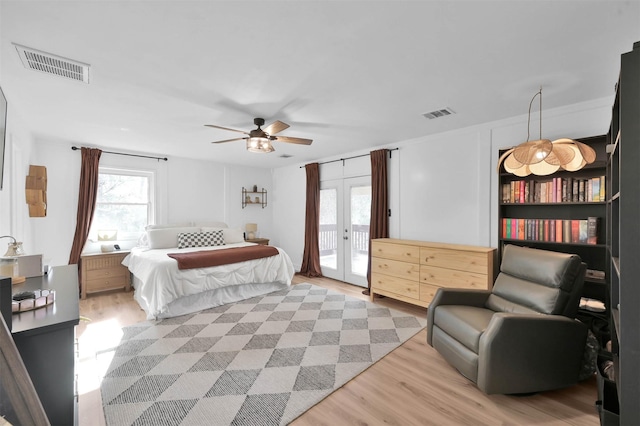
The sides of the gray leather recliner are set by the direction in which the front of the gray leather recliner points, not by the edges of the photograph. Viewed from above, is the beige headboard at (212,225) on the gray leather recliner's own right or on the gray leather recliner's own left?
on the gray leather recliner's own right

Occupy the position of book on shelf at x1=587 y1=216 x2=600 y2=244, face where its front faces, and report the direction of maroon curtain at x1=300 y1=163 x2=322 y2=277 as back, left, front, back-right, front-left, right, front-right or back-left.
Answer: right

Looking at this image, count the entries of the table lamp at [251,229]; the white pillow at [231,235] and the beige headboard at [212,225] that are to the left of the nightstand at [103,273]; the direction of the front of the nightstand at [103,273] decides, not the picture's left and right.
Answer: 3

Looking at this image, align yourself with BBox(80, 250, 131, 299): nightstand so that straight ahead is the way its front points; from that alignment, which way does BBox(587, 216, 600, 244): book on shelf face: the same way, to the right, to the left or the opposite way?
to the right

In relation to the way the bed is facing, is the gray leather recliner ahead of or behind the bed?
ahead

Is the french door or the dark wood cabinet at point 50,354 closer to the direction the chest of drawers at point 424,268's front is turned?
the dark wood cabinet

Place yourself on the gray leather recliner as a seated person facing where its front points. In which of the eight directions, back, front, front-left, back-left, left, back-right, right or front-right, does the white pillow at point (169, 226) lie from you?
front-right

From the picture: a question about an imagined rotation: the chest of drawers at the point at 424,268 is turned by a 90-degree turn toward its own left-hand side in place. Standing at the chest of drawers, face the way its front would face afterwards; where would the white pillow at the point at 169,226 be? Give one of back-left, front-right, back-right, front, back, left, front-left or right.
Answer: back-right

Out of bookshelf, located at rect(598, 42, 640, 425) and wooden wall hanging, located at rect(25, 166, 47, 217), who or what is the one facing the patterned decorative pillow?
the bookshelf

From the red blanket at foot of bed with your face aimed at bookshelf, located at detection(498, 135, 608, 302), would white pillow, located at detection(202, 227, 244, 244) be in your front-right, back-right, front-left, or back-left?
back-left

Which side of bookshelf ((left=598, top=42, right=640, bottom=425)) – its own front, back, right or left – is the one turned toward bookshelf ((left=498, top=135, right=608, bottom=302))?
right

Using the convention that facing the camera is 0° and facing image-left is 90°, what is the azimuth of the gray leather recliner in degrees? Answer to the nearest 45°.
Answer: approximately 45°

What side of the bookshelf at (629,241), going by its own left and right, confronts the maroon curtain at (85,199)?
front

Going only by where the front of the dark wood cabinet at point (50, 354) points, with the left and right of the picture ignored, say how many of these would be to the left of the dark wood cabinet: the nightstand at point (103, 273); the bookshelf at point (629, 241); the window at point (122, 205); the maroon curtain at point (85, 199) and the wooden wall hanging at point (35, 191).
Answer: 4

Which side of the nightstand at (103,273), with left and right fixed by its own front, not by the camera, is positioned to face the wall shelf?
left

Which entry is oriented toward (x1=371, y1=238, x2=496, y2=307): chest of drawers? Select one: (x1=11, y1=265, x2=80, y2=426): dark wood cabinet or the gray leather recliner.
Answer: the dark wood cabinet

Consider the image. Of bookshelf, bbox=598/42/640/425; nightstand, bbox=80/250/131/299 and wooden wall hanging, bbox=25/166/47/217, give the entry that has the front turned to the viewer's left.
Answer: the bookshelf

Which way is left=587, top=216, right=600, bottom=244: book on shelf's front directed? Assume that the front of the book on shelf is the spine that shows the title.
toward the camera

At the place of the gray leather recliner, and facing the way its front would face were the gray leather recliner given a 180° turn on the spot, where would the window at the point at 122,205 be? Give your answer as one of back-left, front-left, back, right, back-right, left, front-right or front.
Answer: back-left

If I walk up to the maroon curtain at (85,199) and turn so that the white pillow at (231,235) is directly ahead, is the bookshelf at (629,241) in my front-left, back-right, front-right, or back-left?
front-right
